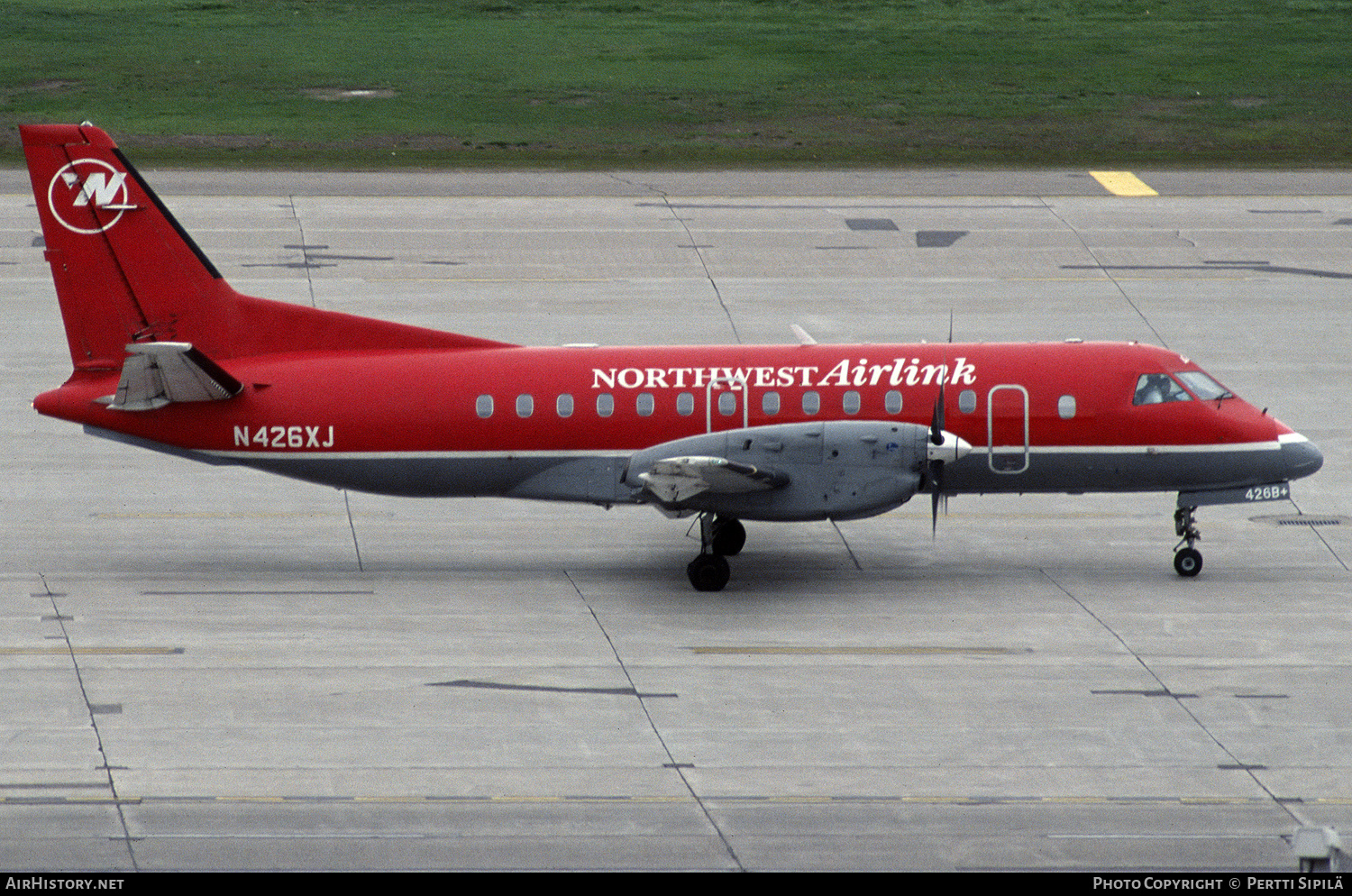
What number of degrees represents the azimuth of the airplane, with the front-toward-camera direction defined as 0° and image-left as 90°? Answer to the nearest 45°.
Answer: approximately 270°
